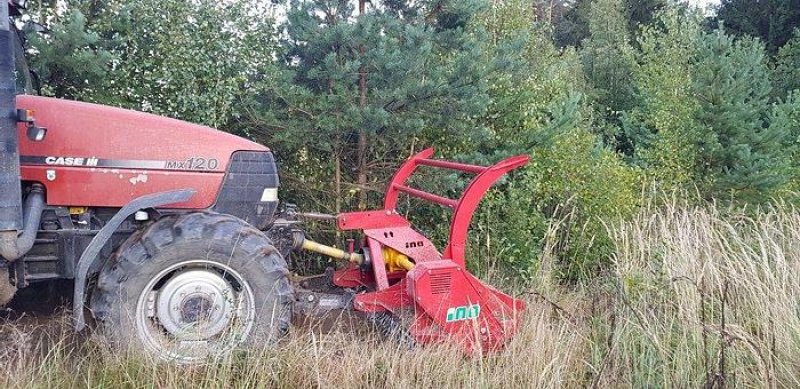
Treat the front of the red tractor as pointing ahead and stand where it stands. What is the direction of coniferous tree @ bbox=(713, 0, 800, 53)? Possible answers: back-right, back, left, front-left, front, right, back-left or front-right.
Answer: front-left

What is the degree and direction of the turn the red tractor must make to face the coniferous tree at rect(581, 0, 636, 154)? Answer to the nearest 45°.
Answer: approximately 45° to its left

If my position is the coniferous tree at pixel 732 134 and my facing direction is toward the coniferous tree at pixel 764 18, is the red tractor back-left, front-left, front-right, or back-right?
back-left

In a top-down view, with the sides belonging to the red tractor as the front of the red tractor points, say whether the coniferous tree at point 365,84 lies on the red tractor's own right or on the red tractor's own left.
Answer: on the red tractor's own left

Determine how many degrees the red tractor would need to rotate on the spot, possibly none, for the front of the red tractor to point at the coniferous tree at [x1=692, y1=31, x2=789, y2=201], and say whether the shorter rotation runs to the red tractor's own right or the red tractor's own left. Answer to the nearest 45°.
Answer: approximately 45° to the red tractor's own left

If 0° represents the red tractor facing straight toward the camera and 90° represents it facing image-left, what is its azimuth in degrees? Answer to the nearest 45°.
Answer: approximately 270°
